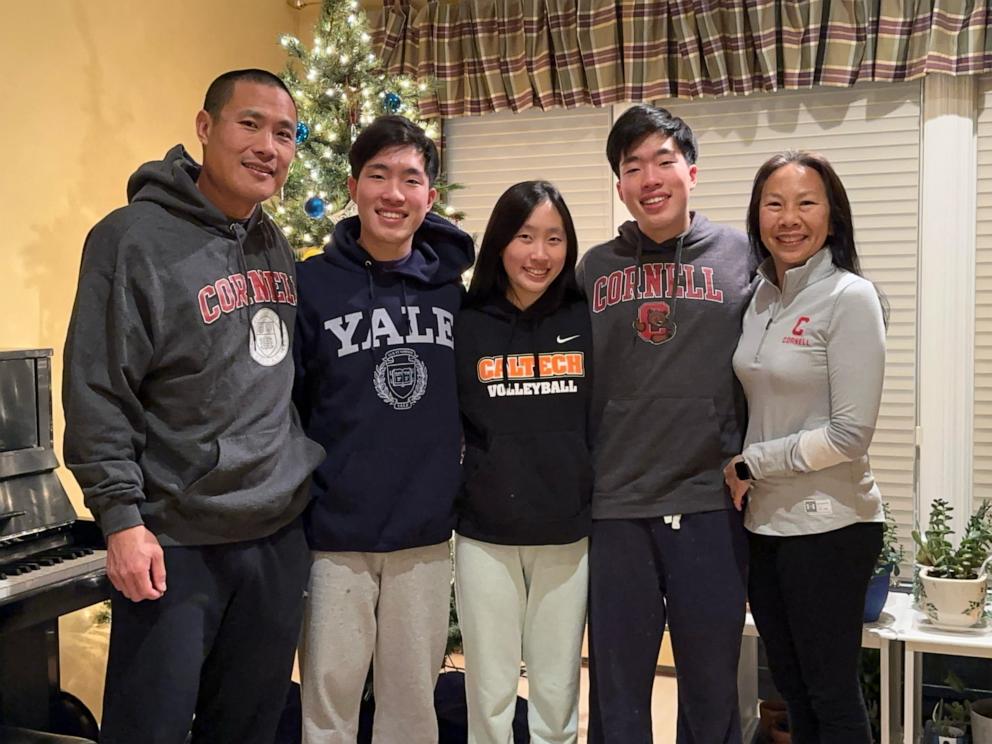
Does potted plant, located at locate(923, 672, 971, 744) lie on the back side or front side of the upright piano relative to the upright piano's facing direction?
on the front side

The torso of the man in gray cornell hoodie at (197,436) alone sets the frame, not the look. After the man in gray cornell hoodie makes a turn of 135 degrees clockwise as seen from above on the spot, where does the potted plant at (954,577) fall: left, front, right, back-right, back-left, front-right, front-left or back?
back

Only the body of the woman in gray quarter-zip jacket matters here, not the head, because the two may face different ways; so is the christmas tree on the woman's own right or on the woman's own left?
on the woman's own right

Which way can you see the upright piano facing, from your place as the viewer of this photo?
facing the viewer and to the right of the viewer

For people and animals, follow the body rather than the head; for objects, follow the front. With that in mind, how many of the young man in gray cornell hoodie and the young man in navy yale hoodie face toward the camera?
2

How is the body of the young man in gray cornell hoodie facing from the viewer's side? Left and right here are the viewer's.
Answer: facing the viewer

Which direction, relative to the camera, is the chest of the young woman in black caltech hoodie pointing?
toward the camera

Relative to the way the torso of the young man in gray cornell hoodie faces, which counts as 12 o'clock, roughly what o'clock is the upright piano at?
The upright piano is roughly at 3 o'clock from the young man in gray cornell hoodie.

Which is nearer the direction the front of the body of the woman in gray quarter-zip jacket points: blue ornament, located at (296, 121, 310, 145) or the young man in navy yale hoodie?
the young man in navy yale hoodie

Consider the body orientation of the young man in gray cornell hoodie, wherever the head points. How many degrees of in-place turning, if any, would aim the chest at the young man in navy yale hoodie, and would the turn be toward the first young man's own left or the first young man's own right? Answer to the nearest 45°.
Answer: approximately 90° to the first young man's own right

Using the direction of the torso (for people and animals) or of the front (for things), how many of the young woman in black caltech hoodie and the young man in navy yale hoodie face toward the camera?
2

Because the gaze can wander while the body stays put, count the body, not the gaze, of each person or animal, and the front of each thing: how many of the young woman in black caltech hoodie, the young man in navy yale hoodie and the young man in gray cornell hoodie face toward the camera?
3
